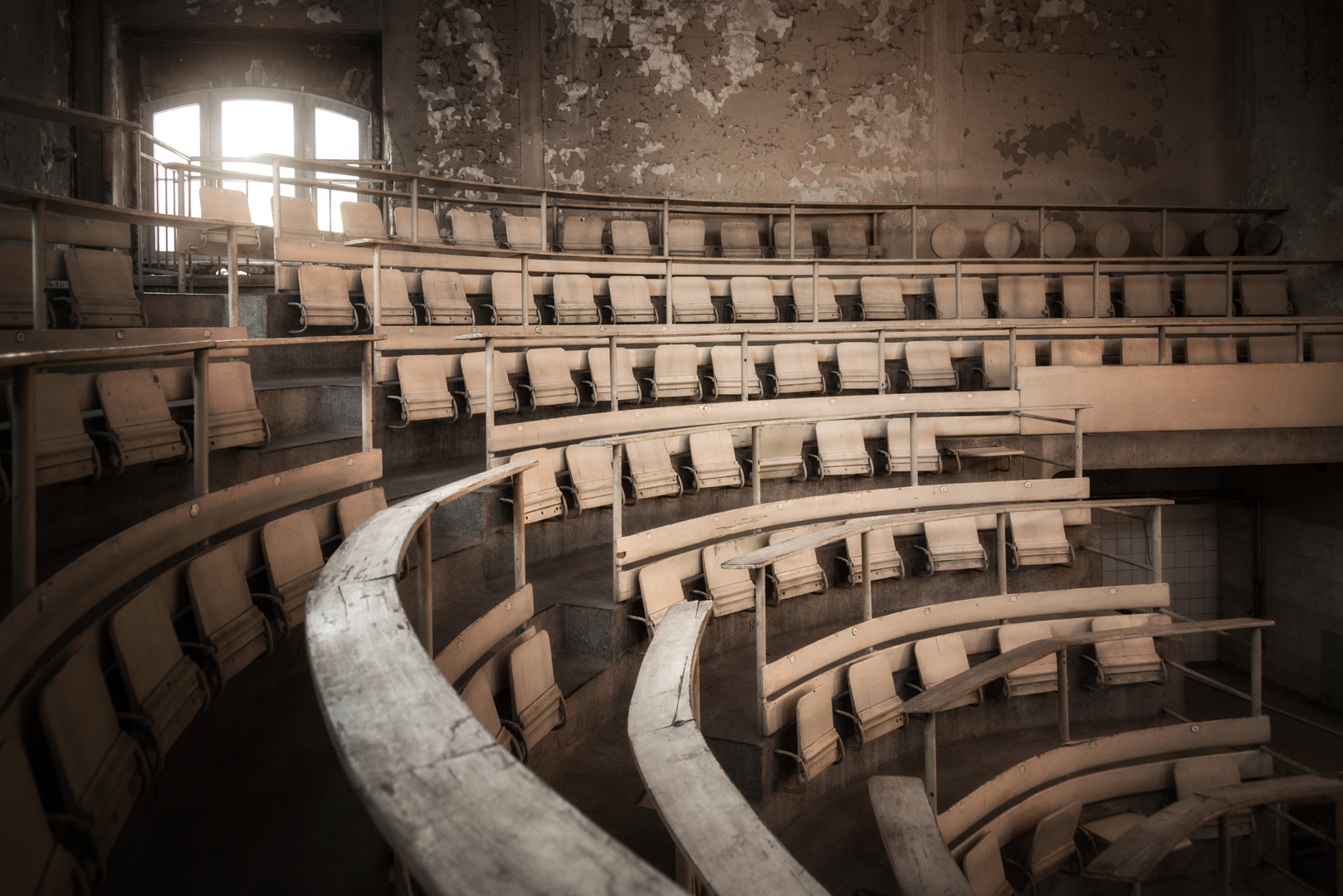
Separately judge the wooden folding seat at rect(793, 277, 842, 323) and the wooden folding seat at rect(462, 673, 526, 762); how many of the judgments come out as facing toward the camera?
1

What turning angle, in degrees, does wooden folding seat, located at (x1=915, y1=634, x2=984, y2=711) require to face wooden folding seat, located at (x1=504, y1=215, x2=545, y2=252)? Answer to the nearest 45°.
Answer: approximately 180°

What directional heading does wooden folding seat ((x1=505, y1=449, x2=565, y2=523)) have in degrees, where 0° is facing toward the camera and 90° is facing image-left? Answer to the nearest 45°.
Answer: approximately 315°

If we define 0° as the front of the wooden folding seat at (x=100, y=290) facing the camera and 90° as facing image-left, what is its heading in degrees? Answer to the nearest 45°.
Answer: approximately 315°

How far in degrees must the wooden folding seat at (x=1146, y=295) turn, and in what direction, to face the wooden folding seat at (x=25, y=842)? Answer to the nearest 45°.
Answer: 0° — it already faces it

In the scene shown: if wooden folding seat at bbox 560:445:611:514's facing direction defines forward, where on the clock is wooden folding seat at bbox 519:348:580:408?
wooden folding seat at bbox 519:348:580:408 is roughly at 7 o'clock from wooden folding seat at bbox 560:445:611:514.

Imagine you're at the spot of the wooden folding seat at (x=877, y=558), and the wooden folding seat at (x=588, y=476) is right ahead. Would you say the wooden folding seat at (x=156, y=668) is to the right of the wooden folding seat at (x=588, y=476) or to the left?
left

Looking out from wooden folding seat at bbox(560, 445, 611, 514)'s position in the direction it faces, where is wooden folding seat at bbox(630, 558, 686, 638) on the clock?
wooden folding seat at bbox(630, 558, 686, 638) is roughly at 1 o'clock from wooden folding seat at bbox(560, 445, 611, 514).
